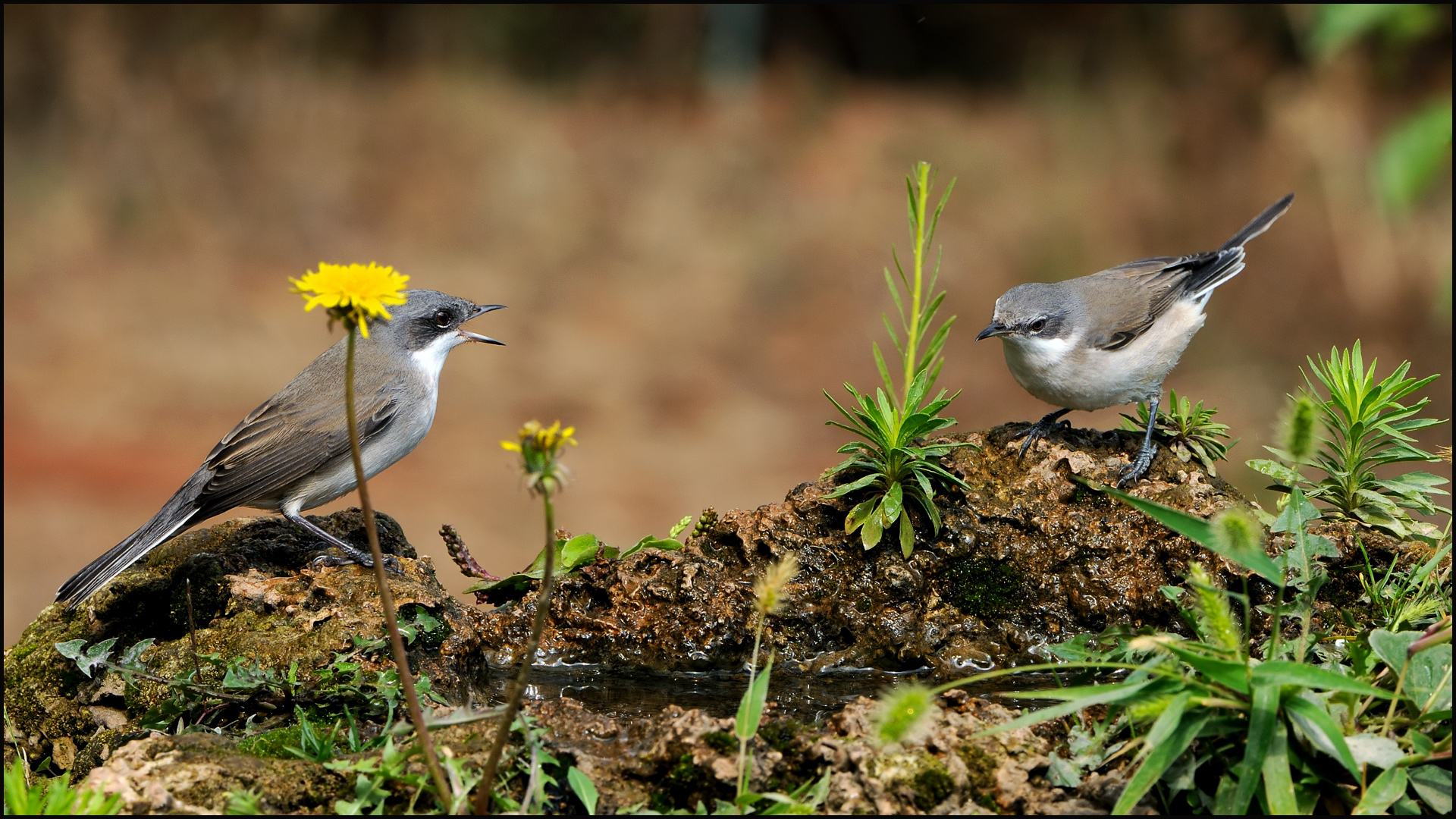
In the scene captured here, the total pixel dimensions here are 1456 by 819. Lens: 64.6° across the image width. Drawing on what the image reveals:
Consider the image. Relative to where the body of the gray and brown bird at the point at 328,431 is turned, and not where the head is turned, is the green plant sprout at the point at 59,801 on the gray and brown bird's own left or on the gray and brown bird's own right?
on the gray and brown bird's own right

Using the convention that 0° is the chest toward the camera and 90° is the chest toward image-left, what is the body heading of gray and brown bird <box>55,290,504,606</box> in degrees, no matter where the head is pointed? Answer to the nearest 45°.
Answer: approximately 270°

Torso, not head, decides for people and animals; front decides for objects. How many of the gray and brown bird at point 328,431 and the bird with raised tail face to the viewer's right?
1

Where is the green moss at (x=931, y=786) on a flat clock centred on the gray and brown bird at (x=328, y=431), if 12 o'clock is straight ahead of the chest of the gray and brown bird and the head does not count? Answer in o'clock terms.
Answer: The green moss is roughly at 2 o'clock from the gray and brown bird.

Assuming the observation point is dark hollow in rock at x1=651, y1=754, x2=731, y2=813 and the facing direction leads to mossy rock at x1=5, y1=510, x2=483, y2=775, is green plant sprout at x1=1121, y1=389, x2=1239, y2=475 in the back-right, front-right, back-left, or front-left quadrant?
back-right

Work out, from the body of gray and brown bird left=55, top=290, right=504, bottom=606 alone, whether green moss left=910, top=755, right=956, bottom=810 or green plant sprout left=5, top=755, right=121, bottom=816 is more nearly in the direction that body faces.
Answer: the green moss

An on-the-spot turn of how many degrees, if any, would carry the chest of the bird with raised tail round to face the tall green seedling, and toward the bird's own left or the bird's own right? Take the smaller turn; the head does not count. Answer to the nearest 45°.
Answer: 0° — it already faces it

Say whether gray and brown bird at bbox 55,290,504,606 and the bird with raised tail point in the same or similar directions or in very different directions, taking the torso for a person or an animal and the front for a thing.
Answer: very different directions

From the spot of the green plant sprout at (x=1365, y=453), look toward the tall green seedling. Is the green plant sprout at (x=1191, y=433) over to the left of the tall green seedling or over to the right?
right

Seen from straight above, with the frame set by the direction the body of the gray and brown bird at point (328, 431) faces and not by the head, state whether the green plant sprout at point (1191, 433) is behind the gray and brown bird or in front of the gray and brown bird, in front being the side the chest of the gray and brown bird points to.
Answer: in front

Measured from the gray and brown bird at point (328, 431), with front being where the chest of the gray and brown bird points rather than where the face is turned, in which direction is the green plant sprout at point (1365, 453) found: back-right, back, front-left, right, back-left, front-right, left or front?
front-right

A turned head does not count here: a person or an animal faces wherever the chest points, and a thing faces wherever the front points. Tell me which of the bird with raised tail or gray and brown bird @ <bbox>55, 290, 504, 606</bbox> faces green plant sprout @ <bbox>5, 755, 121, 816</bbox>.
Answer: the bird with raised tail

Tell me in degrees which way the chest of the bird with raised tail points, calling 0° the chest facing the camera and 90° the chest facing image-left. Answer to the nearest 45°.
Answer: approximately 45°

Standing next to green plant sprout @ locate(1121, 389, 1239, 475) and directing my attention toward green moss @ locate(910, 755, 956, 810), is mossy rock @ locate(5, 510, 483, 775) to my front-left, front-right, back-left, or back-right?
front-right
